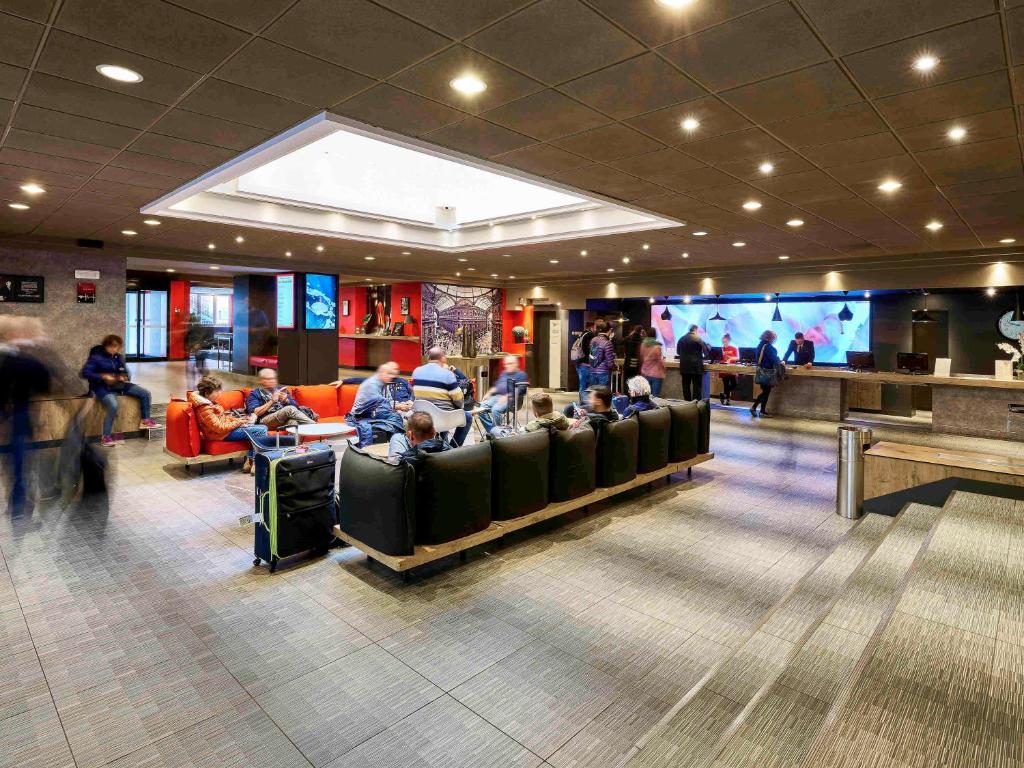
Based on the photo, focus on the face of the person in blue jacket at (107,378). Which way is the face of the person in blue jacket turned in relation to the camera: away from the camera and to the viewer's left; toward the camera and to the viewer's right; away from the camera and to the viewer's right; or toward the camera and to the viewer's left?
toward the camera and to the viewer's right

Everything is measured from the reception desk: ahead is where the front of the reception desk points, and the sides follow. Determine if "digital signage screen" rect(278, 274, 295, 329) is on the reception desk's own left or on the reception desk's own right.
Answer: on the reception desk's own right

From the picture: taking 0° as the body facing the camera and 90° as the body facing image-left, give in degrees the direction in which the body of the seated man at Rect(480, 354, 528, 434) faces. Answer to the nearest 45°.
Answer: approximately 45°

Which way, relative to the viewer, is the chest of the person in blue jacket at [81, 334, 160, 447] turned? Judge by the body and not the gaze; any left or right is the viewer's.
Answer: facing the viewer and to the right of the viewer

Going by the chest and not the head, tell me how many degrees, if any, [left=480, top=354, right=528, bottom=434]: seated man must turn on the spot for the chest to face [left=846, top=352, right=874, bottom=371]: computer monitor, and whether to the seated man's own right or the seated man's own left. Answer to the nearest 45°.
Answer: approximately 180°

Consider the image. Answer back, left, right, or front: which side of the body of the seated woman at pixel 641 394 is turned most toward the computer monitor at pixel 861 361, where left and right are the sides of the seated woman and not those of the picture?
right

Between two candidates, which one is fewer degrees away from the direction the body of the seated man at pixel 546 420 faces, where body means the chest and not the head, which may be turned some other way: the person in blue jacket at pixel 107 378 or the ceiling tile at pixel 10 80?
the person in blue jacket

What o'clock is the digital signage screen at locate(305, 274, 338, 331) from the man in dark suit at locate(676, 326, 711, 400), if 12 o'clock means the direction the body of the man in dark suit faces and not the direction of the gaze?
The digital signage screen is roughly at 9 o'clock from the man in dark suit.

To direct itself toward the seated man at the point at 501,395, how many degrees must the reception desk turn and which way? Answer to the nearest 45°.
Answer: approximately 45° to its right

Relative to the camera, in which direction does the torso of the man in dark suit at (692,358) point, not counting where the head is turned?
away from the camera
